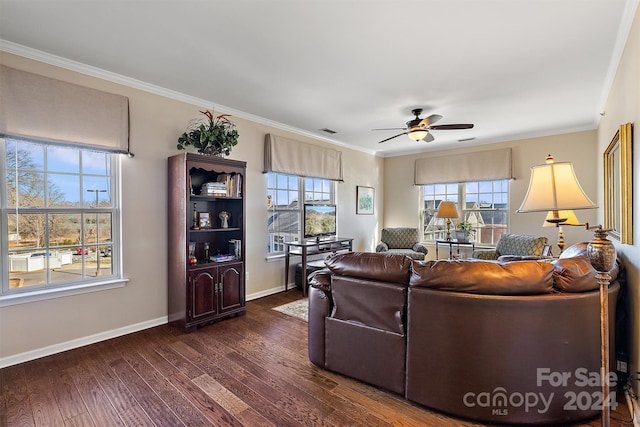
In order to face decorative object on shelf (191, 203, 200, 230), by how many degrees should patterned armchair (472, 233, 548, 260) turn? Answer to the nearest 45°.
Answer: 0° — it already faces it

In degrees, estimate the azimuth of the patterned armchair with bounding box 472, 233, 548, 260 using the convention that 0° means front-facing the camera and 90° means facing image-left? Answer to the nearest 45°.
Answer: approximately 45°

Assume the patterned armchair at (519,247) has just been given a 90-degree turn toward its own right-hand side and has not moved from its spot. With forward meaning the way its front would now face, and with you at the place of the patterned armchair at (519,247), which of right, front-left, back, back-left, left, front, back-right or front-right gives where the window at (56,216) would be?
left

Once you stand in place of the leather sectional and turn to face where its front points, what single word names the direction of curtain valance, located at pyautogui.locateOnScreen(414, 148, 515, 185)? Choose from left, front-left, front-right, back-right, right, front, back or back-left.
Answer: front

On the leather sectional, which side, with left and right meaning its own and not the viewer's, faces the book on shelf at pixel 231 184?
left

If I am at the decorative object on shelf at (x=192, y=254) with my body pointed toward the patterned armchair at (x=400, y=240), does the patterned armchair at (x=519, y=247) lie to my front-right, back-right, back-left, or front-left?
front-right

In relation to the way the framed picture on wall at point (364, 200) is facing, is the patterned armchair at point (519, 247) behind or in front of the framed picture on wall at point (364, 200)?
in front

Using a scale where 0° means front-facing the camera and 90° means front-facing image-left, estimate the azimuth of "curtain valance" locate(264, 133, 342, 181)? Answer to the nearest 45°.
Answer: approximately 315°

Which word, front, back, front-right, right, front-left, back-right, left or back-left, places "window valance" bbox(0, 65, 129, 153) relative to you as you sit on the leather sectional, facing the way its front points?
left

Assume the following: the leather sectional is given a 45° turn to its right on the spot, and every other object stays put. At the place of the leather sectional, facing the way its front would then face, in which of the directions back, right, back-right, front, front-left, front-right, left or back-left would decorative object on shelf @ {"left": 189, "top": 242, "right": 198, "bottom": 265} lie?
back-left

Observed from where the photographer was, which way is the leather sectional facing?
facing away from the viewer

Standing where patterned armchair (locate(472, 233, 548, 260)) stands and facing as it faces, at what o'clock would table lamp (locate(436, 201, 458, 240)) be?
The table lamp is roughly at 2 o'clock from the patterned armchair.

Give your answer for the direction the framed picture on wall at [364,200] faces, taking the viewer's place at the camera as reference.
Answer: facing the viewer and to the right of the viewer

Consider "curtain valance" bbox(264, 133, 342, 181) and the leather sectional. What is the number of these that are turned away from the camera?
1

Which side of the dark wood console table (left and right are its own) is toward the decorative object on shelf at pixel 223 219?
right
